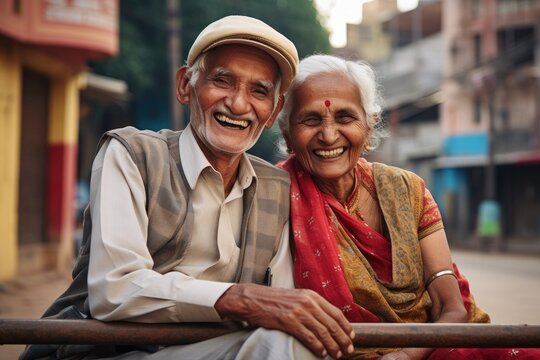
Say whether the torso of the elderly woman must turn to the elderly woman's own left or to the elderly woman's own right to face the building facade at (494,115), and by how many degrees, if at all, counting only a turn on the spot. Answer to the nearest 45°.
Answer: approximately 180°

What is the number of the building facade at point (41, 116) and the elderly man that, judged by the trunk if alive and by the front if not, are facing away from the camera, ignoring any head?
0

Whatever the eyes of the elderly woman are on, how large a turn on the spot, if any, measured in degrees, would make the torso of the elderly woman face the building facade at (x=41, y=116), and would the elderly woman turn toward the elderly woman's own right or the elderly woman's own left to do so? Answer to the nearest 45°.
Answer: approximately 135° to the elderly woman's own right

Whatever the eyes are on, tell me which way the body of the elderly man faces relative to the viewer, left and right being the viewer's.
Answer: facing the viewer and to the right of the viewer

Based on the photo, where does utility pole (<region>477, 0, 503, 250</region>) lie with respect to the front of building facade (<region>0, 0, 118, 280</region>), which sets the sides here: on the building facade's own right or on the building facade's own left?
on the building facade's own left

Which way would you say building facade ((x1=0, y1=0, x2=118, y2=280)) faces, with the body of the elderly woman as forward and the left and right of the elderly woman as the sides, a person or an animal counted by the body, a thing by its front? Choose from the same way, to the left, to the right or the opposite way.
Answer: to the left

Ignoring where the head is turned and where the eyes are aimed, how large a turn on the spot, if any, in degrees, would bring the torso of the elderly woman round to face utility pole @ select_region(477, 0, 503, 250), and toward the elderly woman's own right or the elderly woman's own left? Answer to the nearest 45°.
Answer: approximately 180°

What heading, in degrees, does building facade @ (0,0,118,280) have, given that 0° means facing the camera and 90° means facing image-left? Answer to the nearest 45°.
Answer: approximately 315°
